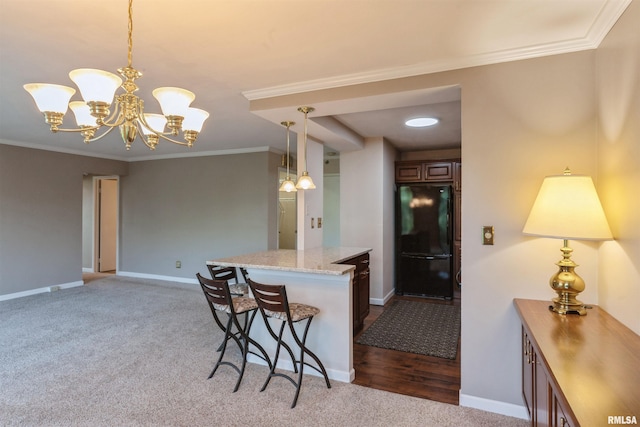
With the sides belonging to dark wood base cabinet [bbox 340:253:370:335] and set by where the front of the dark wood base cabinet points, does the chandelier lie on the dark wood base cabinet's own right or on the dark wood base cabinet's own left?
on the dark wood base cabinet's own right

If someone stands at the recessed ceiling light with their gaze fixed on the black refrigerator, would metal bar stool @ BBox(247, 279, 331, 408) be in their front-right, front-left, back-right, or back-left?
back-left

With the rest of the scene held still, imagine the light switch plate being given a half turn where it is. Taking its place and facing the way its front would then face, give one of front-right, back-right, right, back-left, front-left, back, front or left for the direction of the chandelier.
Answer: back-left

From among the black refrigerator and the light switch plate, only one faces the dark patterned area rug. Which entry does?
the black refrigerator

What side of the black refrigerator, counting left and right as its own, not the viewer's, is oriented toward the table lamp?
front

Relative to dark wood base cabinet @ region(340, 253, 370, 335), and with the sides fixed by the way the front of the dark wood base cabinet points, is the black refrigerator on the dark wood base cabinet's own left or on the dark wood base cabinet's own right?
on the dark wood base cabinet's own left

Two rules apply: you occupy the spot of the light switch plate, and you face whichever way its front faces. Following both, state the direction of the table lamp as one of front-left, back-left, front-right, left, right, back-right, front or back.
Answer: front-left

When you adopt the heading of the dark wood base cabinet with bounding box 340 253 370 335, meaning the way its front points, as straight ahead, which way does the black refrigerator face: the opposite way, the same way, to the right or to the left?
to the right

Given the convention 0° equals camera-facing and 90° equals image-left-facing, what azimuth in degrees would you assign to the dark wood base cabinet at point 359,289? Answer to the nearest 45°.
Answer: approximately 270°

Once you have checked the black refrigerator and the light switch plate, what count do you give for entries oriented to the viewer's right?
0

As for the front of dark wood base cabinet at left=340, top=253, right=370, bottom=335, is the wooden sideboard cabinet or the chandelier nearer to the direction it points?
the wooden sideboard cabinet
